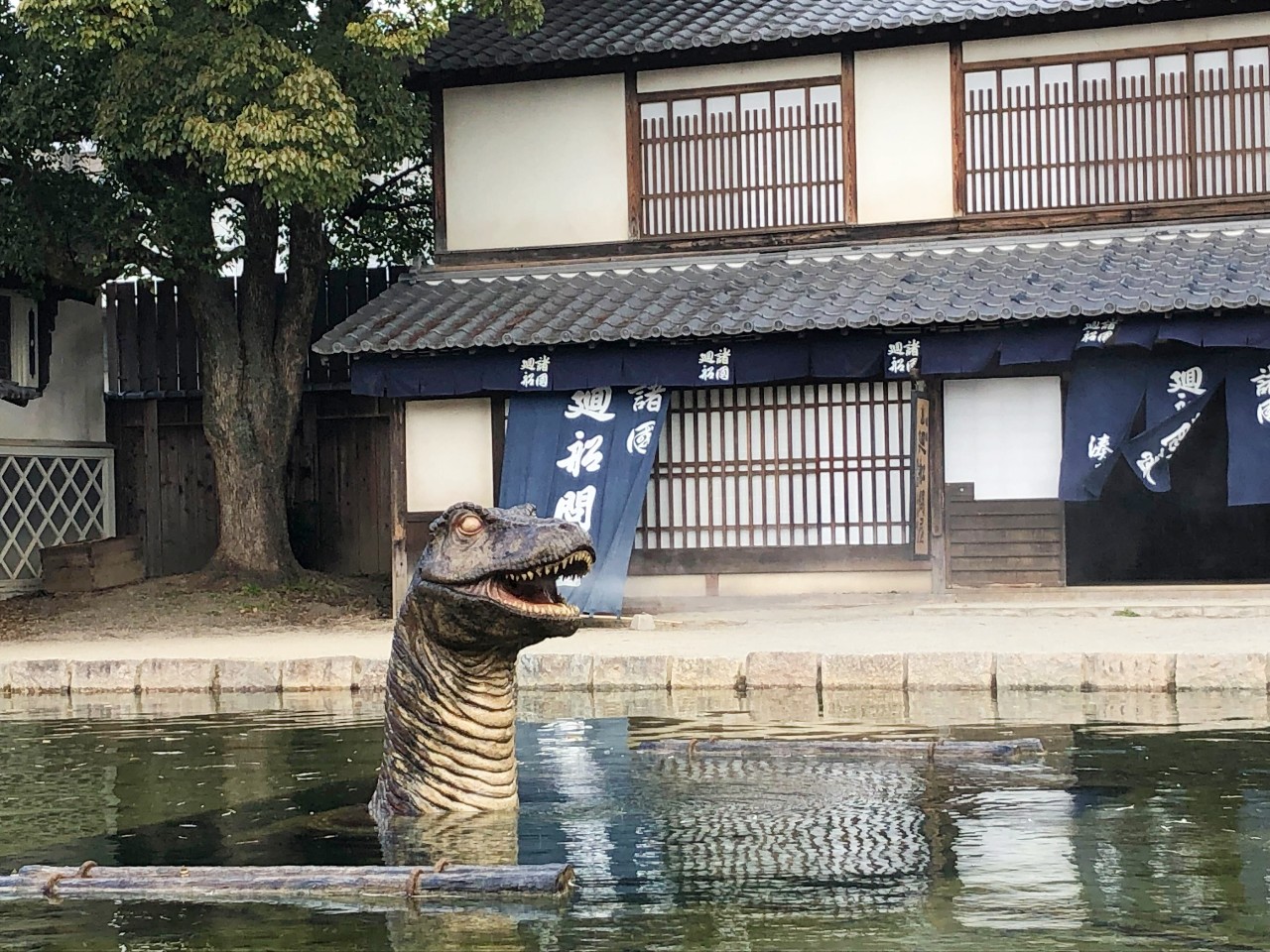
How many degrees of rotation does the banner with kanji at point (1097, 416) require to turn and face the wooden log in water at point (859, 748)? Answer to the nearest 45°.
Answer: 0° — it already faces it

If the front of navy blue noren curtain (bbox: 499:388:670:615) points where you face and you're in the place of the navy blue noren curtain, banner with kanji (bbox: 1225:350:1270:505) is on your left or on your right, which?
on your left

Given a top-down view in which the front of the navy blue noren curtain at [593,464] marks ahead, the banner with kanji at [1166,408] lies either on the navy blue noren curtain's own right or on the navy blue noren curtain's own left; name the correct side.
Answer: on the navy blue noren curtain's own left

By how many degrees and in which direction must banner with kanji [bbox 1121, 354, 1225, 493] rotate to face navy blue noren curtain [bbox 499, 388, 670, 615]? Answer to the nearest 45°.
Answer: approximately 90° to its right

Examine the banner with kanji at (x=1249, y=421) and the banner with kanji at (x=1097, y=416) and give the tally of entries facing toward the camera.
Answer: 2

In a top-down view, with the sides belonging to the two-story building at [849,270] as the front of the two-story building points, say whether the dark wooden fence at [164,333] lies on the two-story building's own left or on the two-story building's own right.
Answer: on the two-story building's own right

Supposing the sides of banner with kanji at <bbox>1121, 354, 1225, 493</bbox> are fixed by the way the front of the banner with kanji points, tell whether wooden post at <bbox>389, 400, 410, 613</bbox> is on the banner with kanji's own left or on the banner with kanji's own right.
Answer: on the banner with kanji's own right

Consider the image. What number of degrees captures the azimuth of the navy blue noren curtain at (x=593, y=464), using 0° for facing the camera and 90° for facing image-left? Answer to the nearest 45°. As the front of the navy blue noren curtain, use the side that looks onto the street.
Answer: approximately 0°
